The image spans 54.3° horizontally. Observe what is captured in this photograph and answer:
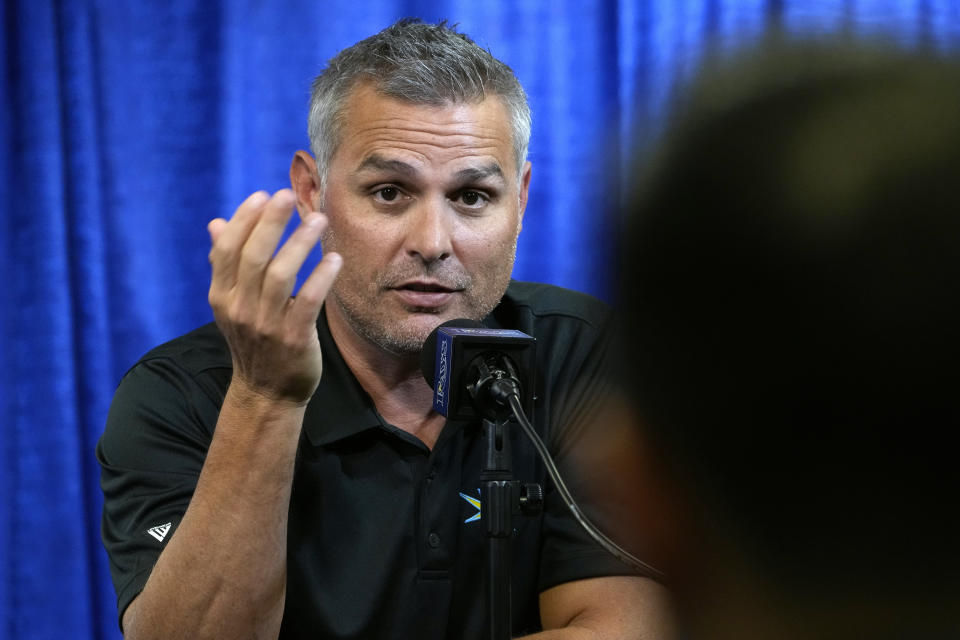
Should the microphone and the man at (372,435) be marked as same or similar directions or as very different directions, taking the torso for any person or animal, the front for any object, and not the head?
very different directions

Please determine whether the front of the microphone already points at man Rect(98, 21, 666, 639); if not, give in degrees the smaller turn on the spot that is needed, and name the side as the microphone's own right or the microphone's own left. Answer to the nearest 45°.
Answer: approximately 45° to the microphone's own right

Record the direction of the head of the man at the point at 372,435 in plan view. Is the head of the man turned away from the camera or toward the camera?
toward the camera

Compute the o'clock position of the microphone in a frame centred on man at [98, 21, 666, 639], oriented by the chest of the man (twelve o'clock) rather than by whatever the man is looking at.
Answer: The microphone is roughly at 1 o'clock from the man.

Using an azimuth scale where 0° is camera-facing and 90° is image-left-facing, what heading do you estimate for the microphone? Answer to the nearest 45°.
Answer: approximately 135°
